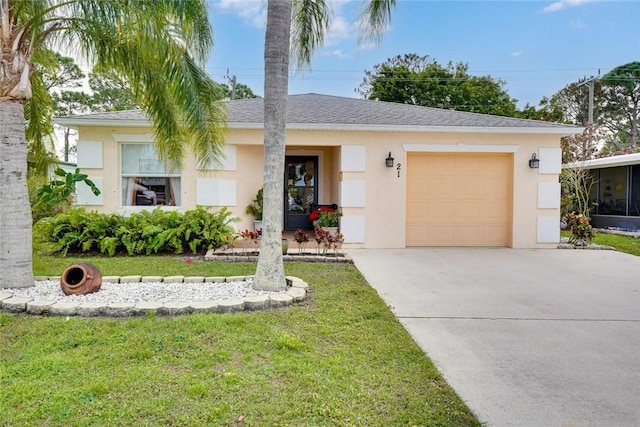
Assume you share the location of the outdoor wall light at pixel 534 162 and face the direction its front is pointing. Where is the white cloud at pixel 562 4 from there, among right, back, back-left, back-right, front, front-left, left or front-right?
back

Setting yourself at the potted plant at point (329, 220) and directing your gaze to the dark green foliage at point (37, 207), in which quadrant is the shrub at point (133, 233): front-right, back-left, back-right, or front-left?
front-left

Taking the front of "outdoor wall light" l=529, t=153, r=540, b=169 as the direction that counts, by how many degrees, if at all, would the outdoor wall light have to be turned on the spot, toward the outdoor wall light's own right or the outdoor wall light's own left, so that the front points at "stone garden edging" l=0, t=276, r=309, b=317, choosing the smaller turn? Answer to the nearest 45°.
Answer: approximately 45° to the outdoor wall light's own right

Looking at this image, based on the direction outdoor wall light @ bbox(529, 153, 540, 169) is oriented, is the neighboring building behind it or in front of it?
behind

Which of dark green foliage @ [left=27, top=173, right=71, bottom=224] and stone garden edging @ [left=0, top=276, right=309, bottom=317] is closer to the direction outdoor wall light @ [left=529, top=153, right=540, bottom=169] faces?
the stone garden edging

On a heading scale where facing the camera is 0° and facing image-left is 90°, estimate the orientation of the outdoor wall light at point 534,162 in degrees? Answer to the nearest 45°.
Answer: approximately 0°

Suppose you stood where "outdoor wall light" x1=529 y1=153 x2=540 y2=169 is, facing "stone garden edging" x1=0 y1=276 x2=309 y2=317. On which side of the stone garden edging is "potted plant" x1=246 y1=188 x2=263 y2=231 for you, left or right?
right

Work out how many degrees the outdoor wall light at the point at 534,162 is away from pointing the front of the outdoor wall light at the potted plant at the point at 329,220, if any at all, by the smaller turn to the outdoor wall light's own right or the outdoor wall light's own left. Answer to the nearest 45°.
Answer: approximately 45° to the outdoor wall light's own right

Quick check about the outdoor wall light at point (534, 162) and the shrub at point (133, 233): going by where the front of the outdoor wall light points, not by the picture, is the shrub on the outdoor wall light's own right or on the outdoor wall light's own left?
on the outdoor wall light's own right

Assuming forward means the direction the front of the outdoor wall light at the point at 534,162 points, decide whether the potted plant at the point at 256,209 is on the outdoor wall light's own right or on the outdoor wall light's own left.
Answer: on the outdoor wall light's own right
